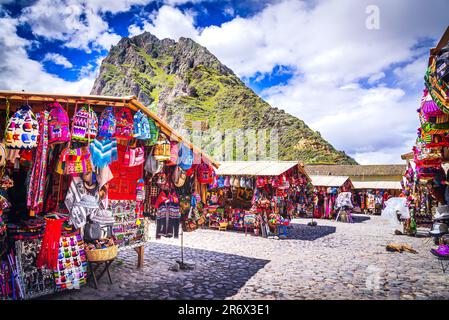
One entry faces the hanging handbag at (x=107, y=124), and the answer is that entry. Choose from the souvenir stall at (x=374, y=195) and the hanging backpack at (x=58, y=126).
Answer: the souvenir stall

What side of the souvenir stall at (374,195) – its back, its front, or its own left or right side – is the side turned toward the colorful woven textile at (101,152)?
front

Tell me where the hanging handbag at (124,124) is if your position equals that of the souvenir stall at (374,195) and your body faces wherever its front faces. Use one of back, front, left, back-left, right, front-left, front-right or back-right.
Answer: front

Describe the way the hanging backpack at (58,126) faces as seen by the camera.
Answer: facing the viewer

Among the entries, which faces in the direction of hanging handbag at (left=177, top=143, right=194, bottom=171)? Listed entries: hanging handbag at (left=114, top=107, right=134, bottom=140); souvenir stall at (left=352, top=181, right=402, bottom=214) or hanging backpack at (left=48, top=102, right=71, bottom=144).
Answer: the souvenir stall

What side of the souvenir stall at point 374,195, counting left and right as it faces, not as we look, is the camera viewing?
front

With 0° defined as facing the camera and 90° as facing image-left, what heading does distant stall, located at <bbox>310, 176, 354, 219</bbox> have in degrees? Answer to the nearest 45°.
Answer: approximately 45°

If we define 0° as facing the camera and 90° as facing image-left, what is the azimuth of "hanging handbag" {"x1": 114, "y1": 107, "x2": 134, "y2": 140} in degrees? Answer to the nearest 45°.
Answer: approximately 0°

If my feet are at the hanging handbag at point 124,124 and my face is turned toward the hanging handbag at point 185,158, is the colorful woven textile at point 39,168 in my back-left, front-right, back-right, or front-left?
back-left

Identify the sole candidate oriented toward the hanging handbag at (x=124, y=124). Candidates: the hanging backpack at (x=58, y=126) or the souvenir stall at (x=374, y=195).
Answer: the souvenir stall
